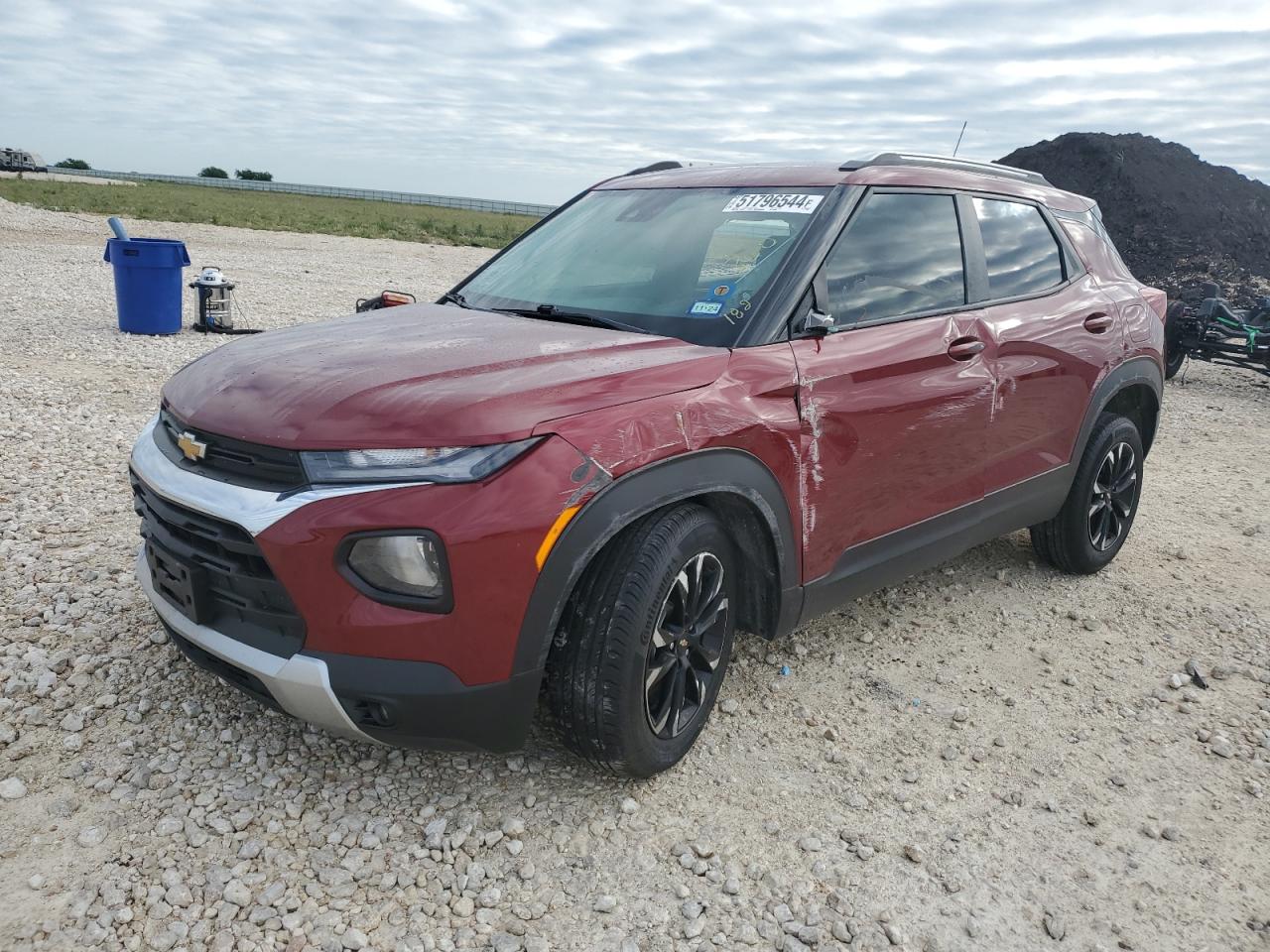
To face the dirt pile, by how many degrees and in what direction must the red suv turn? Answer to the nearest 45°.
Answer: approximately 180°

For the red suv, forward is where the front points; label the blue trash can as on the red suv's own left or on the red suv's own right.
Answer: on the red suv's own right

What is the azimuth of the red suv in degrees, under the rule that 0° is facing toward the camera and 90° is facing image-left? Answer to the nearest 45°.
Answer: approximately 45°
